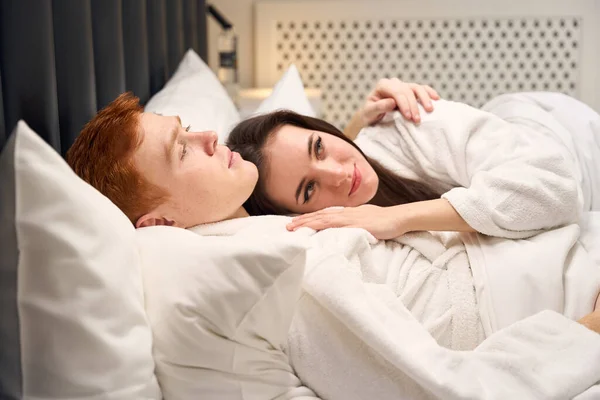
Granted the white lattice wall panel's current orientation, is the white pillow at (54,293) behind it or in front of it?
in front

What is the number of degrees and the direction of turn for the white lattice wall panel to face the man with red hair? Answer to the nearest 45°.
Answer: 0° — it already faces them

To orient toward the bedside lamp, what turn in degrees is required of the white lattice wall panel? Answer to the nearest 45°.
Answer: approximately 45° to its right

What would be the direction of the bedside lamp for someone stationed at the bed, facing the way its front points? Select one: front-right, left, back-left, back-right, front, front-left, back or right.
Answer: left

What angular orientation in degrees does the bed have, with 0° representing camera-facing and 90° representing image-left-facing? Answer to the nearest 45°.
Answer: approximately 270°

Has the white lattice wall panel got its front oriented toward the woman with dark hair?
yes

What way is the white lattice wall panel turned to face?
toward the camera

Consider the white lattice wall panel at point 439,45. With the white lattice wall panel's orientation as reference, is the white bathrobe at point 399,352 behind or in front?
in front

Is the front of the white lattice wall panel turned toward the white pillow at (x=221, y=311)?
yes
